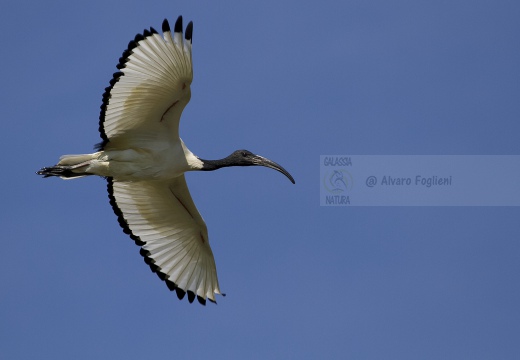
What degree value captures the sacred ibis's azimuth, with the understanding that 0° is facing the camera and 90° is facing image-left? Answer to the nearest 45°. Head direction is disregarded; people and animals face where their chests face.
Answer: approximately 270°
